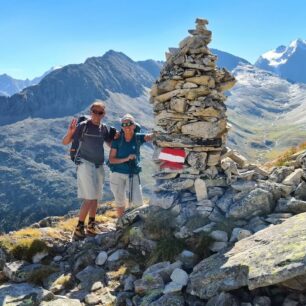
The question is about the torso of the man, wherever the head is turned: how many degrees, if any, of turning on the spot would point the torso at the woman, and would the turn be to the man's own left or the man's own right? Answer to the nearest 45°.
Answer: approximately 90° to the man's own left

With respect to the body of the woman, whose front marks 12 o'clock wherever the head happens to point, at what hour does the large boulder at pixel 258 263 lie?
The large boulder is roughly at 11 o'clock from the woman.

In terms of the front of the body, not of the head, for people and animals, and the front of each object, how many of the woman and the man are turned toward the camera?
2

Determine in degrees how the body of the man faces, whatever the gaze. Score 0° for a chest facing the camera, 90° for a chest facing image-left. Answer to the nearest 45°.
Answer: approximately 0°

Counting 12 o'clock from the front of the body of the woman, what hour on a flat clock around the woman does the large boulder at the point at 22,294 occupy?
The large boulder is roughly at 1 o'clock from the woman.

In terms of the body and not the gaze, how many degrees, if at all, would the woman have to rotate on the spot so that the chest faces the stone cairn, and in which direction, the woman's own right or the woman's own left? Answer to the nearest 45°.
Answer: approximately 45° to the woman's own left

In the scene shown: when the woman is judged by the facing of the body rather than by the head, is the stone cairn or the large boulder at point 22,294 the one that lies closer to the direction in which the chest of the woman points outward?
the large boulder

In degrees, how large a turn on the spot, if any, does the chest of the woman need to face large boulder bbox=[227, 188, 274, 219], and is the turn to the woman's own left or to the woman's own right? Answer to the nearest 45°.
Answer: approximately 45° to the woman's own left

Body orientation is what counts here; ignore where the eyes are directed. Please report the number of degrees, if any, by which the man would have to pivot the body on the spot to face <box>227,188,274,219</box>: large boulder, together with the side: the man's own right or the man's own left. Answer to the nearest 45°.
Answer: approximately 45° to the man's own left

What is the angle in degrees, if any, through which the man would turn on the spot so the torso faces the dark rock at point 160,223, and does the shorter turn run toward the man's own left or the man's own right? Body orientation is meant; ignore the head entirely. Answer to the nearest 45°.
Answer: approximately 45° to the man's own left

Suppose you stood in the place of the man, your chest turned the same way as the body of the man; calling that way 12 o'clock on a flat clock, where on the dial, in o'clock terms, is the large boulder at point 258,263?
The large boulder is roughly at 11 o'clock from the man.
